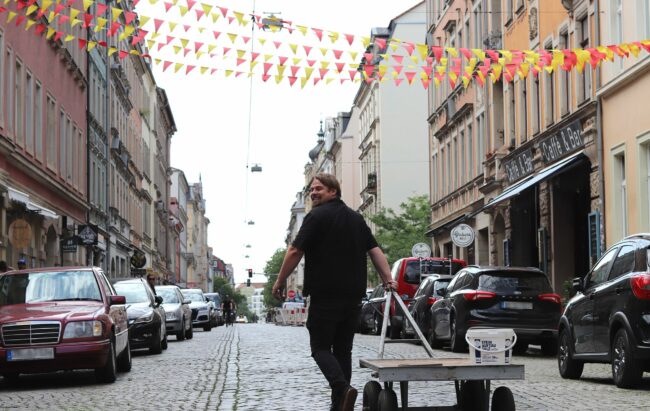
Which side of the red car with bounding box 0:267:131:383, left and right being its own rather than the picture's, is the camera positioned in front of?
front

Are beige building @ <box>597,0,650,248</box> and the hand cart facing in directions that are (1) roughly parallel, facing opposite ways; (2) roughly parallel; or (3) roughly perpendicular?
roughly perpendicular

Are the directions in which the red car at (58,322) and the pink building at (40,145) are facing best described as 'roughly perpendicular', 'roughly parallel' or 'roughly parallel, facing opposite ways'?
roughly perpendicular

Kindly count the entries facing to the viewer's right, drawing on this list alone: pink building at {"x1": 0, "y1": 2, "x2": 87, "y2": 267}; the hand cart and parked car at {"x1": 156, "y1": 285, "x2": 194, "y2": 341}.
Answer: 1

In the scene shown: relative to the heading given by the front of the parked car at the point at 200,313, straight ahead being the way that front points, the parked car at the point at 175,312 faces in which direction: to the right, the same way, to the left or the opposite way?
the same way

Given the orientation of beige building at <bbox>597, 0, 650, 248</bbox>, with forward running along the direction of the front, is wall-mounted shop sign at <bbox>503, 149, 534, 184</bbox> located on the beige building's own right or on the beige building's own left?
on the beige building's own right

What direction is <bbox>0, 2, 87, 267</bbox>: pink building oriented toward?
to the viewer's right

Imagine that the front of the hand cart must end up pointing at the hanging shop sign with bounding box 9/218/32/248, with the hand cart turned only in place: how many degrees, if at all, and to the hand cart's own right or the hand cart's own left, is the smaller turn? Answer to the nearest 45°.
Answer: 0° — it already faces it

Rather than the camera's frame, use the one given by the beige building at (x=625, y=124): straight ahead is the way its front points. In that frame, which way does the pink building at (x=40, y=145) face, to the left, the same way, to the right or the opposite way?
the opposite way

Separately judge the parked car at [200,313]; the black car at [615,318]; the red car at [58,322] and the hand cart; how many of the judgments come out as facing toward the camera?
2

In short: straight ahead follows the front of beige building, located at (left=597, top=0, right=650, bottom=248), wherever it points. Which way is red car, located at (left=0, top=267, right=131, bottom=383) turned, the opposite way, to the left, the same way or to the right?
to the left

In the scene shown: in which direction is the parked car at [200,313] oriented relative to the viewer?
toward the camera

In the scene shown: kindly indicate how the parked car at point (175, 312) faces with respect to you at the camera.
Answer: facing the viewer

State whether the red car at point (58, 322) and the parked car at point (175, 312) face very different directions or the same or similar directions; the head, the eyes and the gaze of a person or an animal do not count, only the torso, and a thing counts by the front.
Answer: same or similar directions

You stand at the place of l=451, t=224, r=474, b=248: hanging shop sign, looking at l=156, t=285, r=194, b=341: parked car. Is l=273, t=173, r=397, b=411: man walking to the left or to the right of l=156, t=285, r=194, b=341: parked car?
left

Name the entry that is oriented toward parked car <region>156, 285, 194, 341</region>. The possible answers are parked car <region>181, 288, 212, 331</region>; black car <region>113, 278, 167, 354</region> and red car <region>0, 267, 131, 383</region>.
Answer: parked car <region>181, 288, 212, 331</region>

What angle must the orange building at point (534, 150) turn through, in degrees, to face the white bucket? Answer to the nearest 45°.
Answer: approximately 45° to its left

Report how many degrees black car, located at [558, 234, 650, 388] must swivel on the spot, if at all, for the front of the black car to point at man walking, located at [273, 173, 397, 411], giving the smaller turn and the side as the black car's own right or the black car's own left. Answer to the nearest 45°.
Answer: approximately 135° to the black car's own left

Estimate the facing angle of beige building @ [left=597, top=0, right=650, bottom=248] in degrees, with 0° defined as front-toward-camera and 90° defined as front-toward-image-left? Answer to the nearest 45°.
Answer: approximately 45°

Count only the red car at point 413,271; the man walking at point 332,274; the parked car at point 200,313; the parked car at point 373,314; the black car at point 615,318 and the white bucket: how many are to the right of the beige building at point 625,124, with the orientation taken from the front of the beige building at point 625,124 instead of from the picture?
3

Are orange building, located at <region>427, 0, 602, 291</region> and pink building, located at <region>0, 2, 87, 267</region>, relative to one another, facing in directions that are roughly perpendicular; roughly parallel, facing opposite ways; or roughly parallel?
roughly parallel, facing opposite ways
